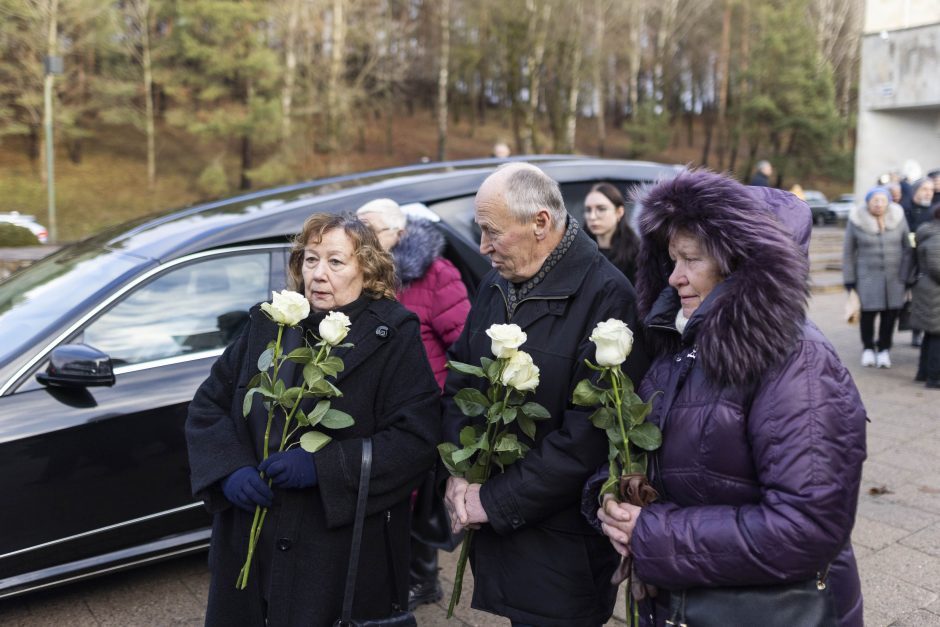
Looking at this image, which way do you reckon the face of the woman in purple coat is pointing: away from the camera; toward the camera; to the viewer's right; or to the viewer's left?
to the viewer's left

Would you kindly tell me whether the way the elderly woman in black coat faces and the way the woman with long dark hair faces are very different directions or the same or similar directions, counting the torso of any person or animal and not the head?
same or similar directions

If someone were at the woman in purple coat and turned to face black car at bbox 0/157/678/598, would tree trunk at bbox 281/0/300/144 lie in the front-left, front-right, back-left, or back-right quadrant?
front-right

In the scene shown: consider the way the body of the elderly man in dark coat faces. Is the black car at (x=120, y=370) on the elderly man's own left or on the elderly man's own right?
on the elderly man's own right

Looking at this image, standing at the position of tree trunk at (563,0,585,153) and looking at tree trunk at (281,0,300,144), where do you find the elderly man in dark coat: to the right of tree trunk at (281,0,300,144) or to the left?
left

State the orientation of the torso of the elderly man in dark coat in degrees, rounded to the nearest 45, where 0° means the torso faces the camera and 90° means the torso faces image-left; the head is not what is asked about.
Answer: approximately 45°

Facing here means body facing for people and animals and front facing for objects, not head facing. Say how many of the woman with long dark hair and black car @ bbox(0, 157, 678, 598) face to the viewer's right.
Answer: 0

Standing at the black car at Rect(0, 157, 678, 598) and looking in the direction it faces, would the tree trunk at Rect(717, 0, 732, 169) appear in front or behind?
behind

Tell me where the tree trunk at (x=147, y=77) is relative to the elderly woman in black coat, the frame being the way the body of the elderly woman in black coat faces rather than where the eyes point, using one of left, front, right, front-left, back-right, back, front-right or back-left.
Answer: back-right

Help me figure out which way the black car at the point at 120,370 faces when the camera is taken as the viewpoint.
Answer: facing the viewer and to the left of the viewer

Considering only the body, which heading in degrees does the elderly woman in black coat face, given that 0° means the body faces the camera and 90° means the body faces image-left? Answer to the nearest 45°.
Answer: approximately 45°
